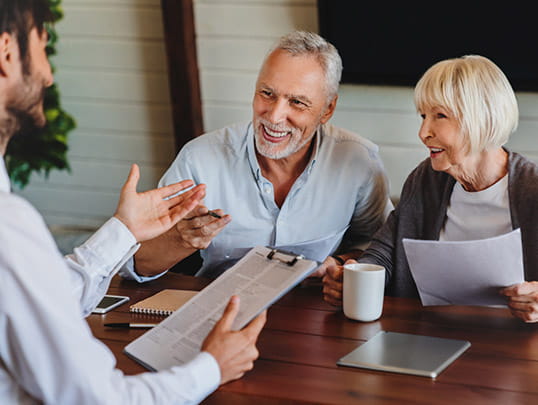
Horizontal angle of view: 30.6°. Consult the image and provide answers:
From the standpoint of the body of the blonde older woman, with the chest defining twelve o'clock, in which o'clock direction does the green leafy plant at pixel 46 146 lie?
The green leafy plant is roughly at 3 o'clock from the blonde older woman.

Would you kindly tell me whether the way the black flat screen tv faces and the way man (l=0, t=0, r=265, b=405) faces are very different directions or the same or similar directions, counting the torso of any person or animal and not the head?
very different directions

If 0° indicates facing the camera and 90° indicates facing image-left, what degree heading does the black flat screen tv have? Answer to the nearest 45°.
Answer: approximately 0°

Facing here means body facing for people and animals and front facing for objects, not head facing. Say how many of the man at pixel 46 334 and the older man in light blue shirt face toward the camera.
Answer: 1

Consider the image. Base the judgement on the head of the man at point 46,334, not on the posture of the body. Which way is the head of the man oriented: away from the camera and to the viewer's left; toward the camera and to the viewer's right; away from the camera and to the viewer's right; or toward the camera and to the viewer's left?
away from the camera and to the viewer's right

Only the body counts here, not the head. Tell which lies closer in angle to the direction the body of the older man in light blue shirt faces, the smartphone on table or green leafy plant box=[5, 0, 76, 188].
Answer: the smartphone on table

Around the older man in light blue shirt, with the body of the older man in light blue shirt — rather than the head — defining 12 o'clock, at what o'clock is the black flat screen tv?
The black flat screen tv is roughly at 7 o'clock from the older man in light blue shirt.

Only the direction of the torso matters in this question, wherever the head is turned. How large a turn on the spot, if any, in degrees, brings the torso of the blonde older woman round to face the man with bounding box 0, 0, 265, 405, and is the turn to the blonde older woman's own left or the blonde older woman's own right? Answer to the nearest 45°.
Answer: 0° — they already face them

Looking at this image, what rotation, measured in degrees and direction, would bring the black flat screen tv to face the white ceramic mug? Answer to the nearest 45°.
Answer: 0° — it already faces it

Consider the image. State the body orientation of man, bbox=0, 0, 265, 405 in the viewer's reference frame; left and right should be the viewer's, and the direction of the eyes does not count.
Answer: facing away from the viewer and to the right of the viewer

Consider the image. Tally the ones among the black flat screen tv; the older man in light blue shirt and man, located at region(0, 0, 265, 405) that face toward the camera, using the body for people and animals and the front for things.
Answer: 2

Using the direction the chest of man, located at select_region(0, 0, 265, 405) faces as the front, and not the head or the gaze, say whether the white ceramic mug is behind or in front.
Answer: in front
